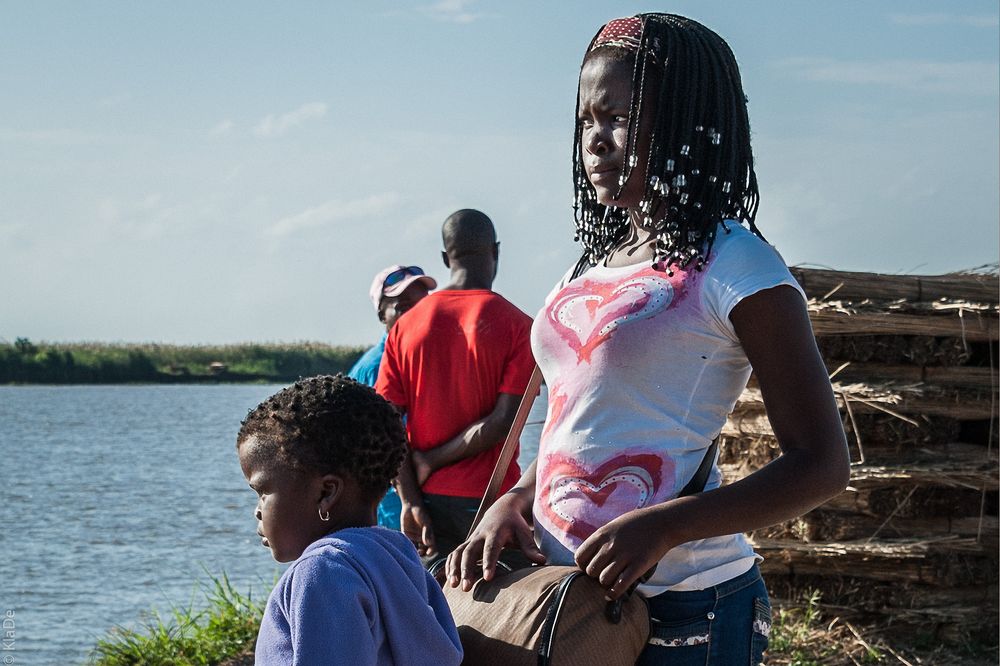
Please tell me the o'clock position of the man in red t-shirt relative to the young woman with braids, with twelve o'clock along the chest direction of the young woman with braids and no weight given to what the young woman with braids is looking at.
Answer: The man in red t-shirt is roughly at 4 o'clock from the young woman with braids.

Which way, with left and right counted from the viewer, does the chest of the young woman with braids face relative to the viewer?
facing the viewer and to the left of the viewer

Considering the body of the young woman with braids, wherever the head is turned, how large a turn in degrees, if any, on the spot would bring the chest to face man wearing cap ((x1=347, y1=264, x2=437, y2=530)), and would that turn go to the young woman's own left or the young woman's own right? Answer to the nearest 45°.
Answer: approximately 135° to the young woman's own right

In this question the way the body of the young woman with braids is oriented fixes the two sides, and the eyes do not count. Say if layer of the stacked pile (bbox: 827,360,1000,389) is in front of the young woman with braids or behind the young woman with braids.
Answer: behind

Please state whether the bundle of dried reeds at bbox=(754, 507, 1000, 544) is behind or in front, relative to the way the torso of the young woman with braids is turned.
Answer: behind

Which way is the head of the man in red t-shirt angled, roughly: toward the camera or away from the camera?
away from the camera

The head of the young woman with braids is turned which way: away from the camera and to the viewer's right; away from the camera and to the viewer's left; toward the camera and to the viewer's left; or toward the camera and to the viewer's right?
toward the camera and to the viewer's left

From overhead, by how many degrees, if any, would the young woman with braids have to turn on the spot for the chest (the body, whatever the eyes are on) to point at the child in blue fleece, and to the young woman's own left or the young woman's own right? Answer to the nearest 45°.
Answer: approximately 45° to the young woman's own right

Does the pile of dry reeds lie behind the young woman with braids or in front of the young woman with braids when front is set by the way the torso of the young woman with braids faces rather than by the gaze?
behind

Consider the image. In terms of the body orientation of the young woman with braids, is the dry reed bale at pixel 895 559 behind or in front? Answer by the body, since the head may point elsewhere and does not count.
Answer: behind
